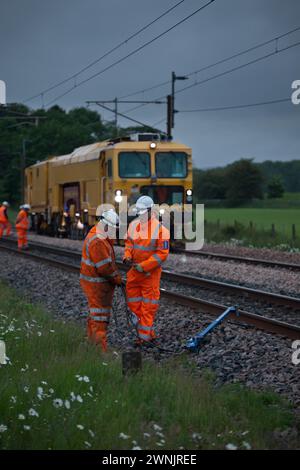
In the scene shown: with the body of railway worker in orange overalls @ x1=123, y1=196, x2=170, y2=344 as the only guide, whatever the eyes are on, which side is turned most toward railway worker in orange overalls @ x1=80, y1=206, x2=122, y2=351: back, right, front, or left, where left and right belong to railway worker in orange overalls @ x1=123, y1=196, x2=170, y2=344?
front

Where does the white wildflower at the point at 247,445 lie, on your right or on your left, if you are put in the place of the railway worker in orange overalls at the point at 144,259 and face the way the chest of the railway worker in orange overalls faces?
on your left

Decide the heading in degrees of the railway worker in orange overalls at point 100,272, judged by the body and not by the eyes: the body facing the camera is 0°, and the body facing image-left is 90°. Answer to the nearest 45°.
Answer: approximately 270°

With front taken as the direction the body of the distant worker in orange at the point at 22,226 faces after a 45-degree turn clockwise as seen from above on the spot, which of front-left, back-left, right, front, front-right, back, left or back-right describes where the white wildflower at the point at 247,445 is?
front-right

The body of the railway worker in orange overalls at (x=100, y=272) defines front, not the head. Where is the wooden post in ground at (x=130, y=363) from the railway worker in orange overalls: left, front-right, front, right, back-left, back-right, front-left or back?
right

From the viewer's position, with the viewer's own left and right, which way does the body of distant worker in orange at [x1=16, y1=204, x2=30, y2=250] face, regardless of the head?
facing to the right of the viewer

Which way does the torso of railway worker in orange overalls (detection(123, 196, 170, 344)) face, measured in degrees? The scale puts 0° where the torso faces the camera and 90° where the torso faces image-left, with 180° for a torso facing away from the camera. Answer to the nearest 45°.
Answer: approximately 45°

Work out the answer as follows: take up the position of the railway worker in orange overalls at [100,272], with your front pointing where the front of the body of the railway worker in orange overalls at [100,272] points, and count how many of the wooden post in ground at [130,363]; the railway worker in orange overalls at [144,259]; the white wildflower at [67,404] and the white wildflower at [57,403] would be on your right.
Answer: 3

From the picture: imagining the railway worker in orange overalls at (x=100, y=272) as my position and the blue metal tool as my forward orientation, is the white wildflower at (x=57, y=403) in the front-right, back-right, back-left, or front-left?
back-right

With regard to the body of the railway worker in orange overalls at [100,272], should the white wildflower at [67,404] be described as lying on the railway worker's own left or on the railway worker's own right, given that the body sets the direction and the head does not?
on the railway worker's own right

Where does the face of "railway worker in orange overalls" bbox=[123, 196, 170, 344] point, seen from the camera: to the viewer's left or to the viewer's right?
to the viewer's left
